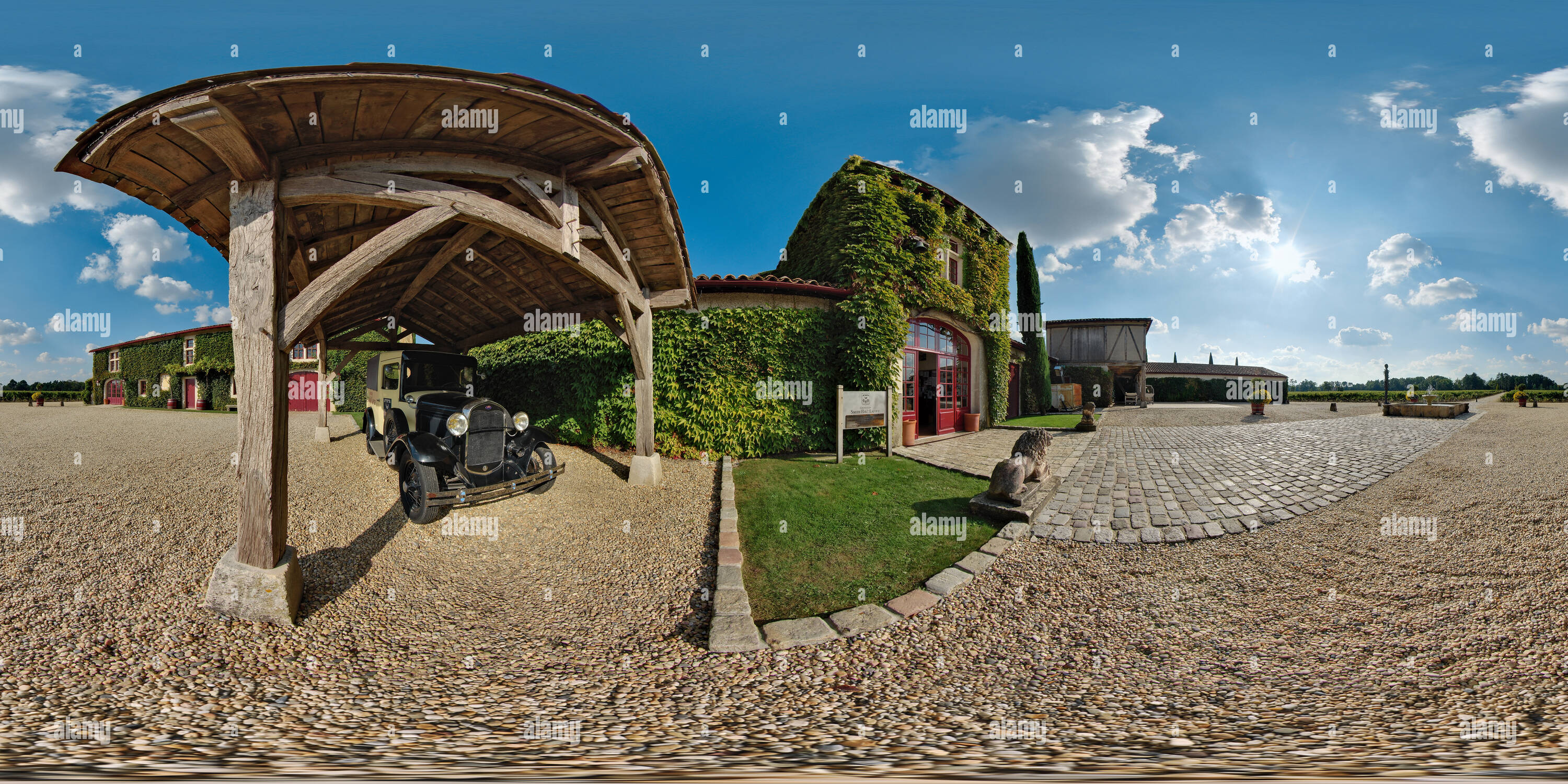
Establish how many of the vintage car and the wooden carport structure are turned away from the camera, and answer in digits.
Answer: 0

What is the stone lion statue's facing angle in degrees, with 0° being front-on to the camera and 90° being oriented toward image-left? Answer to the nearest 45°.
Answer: approximately 225°

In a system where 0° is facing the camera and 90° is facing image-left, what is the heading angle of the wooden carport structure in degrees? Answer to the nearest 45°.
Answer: approximately 315°

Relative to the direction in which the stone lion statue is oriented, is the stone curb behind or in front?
behind

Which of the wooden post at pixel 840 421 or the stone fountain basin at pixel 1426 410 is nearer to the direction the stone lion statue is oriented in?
the stone fountain basin

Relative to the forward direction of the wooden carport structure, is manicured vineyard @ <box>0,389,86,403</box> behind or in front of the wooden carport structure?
behind

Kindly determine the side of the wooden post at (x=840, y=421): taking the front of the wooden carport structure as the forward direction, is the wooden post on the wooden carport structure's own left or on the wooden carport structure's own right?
on the wooden carport structure's own left
